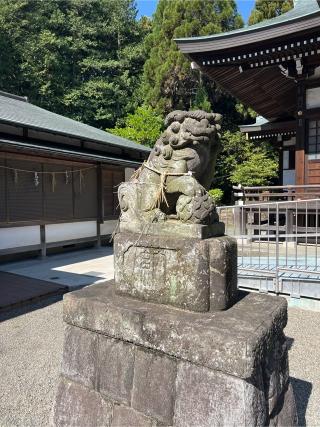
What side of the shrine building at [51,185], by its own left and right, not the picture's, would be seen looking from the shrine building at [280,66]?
front

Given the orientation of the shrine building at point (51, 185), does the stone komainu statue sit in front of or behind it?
in front

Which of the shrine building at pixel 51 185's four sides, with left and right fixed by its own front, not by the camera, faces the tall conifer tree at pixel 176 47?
left

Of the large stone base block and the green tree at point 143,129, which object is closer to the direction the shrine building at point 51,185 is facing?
the large stone base block

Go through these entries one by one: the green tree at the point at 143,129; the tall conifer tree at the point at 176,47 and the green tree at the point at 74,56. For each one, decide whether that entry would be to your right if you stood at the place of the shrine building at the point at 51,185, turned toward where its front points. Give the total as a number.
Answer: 0

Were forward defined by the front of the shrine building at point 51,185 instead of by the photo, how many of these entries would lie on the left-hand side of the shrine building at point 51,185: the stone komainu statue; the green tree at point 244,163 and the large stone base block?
1

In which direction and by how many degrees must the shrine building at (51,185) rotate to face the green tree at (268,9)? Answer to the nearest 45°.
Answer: approximately 90° to its left

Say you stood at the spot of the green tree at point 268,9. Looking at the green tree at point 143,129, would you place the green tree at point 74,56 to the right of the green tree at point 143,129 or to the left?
right

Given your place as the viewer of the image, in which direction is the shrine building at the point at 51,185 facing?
facing the viewer and to the right of the viewer

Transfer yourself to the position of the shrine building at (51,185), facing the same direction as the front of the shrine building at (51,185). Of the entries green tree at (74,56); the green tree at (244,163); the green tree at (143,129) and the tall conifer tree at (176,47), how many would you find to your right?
0

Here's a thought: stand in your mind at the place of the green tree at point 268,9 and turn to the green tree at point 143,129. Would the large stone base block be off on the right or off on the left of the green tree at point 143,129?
left

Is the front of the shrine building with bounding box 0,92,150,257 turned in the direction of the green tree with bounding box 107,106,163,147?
no

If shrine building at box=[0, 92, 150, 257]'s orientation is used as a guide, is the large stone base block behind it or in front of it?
in front

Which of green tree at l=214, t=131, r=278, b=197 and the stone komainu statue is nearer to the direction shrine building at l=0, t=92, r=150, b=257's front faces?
the stone komainu statue

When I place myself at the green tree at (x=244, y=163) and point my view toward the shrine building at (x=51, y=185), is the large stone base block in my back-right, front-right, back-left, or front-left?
front-left

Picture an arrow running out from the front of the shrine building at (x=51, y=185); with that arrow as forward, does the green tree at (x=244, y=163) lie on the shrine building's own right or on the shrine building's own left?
on the shrine building's own left

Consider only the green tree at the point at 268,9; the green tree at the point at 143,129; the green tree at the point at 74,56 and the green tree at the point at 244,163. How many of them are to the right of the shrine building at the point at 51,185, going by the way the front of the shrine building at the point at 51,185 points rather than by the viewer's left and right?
0
